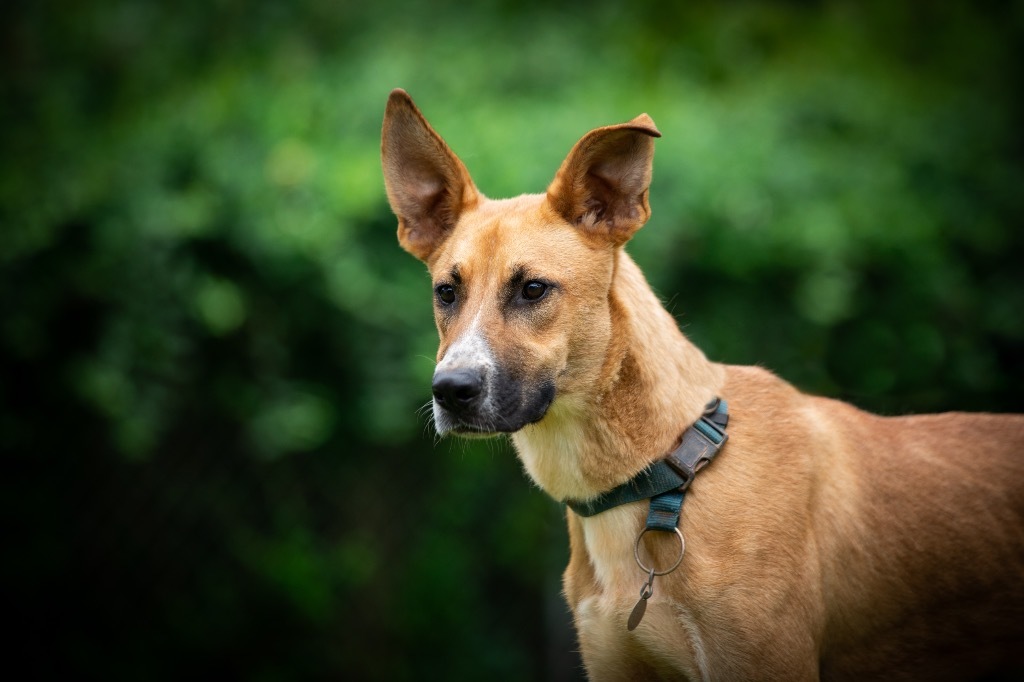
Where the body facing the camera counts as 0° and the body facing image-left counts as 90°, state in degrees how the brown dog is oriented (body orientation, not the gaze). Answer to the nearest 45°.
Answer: approximately 45°
